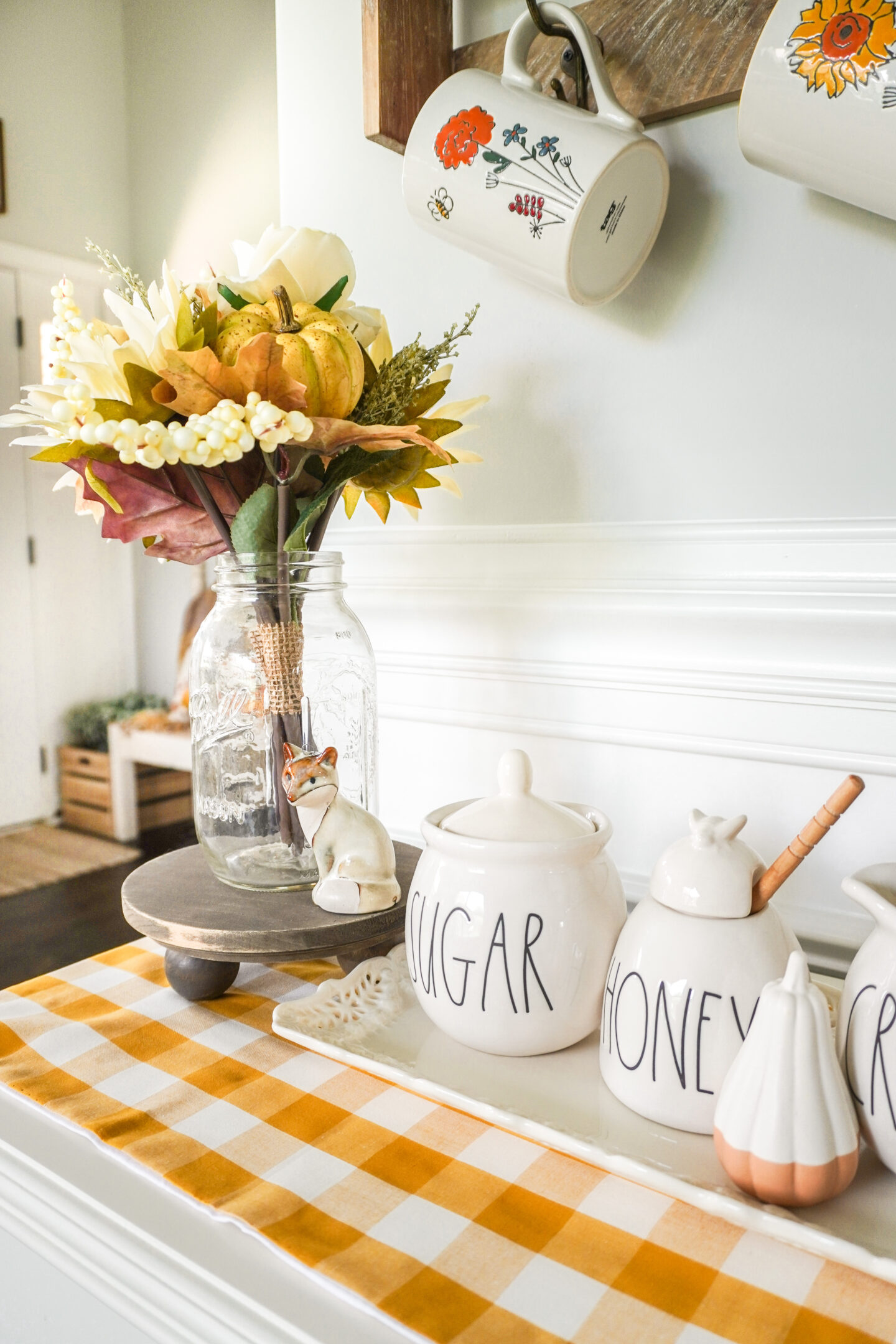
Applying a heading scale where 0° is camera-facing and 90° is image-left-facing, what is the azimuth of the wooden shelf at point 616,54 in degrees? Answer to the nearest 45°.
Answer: approximately 45°

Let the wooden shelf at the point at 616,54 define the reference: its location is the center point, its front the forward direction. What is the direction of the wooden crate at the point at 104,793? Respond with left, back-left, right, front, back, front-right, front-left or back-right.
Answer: right

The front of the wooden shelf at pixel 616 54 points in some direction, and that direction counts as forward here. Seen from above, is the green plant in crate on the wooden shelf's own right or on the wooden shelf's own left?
on the wooden shelf's own right
